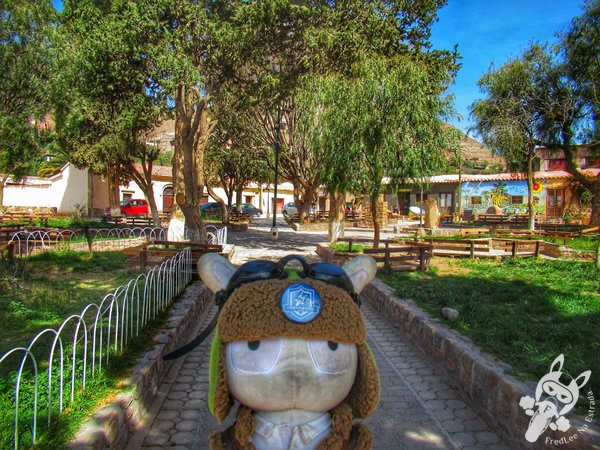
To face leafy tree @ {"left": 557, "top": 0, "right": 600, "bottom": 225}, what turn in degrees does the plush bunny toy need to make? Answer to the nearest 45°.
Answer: approximately 135° to its left
